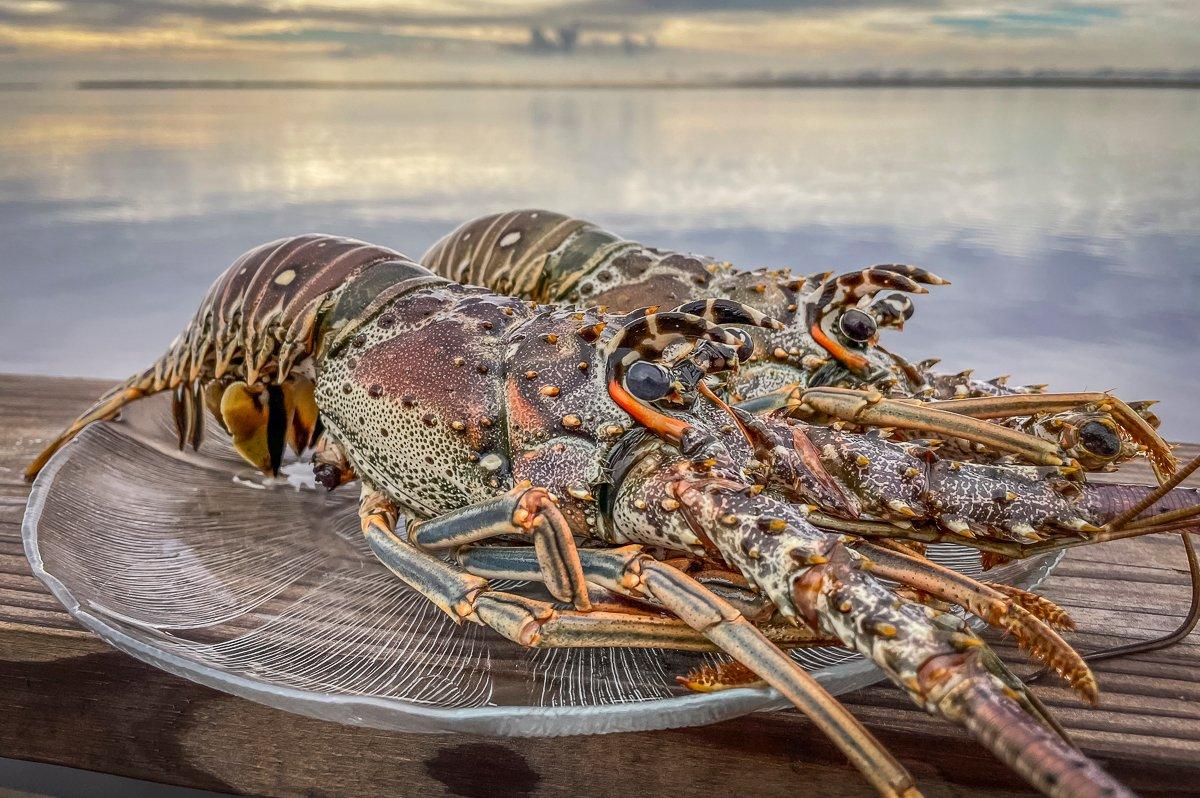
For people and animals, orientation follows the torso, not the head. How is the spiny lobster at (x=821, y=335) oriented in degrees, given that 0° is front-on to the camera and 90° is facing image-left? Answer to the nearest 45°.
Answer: approximately 315°
